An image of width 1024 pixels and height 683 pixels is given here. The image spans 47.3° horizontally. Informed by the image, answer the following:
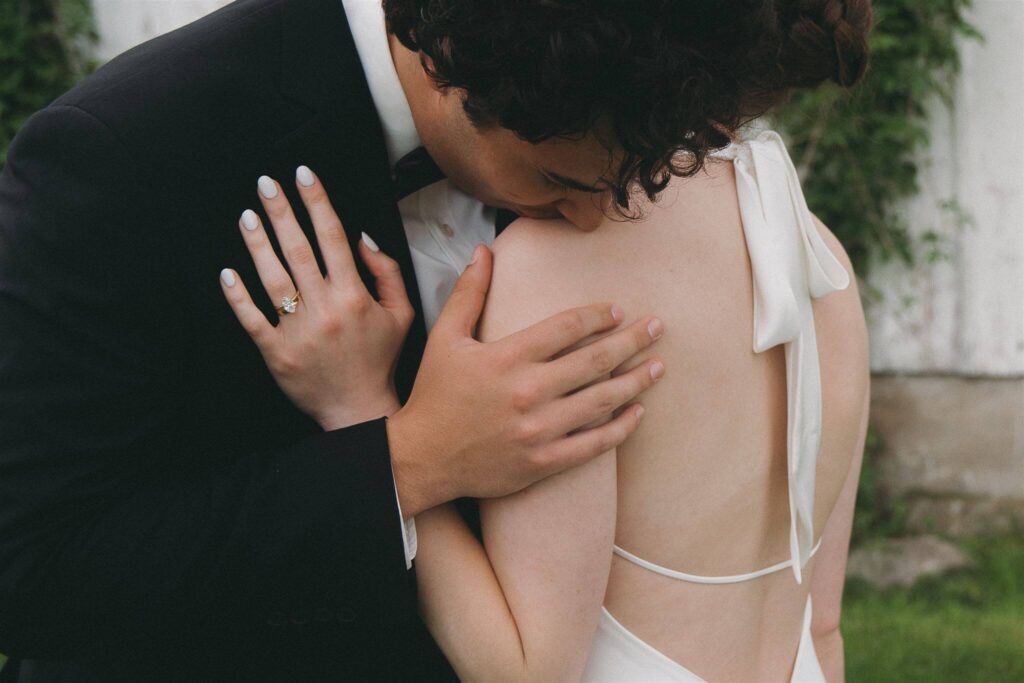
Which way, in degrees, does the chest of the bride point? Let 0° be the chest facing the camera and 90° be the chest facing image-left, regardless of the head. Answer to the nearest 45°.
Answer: approximately 135°

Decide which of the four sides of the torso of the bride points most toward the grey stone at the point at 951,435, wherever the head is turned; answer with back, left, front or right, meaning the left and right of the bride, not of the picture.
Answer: right

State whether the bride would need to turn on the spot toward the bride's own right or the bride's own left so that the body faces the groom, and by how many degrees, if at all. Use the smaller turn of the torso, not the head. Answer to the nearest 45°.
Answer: approximately 45° to the bride's own left
